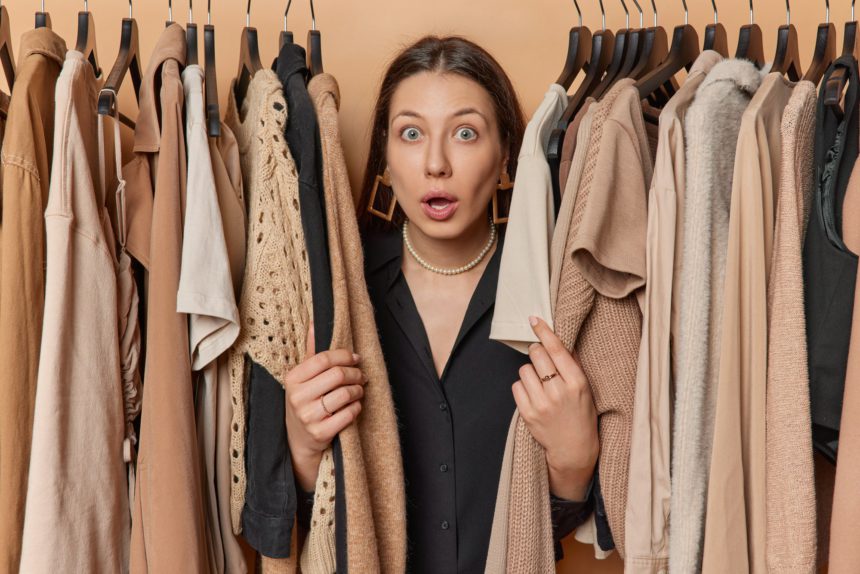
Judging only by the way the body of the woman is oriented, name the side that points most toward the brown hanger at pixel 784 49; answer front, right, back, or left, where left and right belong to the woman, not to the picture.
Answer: left

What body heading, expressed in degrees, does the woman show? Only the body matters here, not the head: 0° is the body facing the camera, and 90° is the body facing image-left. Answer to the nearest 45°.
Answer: approximately 0°
